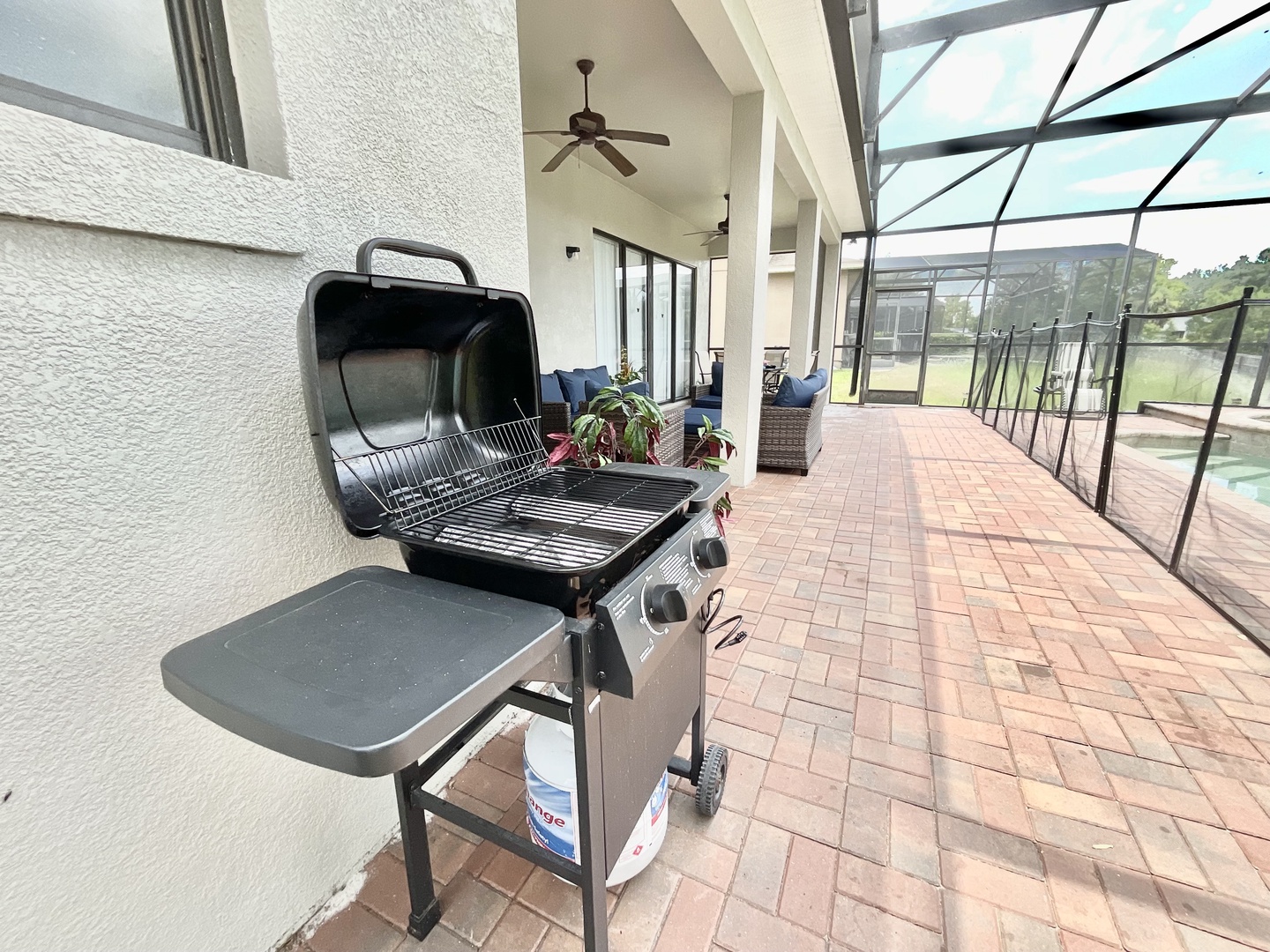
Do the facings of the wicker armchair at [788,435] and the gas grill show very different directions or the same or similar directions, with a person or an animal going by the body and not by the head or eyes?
very different directions

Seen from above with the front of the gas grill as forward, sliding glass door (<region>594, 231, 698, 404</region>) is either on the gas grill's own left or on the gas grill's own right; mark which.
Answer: on the gas grill's own left

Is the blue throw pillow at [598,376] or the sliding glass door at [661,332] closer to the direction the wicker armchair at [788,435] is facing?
the blue throw pillow

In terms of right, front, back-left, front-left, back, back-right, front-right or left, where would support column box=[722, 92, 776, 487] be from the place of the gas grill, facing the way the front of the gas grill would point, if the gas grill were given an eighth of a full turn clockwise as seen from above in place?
back-left

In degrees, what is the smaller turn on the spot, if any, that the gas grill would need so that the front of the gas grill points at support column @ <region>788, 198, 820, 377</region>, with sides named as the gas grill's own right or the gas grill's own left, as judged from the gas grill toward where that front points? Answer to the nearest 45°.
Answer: approximately 90° to the gas grill's own left

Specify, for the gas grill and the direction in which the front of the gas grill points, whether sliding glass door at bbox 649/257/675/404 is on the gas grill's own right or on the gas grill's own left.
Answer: on the gas grill's own left

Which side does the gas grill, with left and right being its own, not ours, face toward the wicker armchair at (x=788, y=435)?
left

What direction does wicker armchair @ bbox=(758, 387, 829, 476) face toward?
to the viewer's left

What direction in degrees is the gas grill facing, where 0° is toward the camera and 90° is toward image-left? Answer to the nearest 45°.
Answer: approximately 315°
